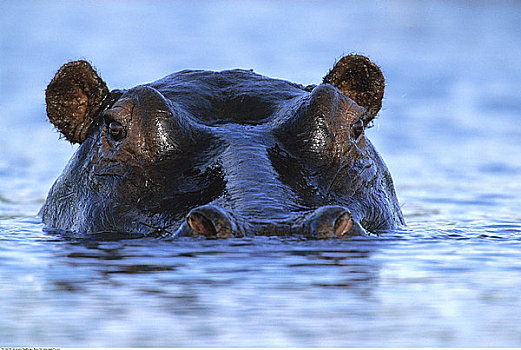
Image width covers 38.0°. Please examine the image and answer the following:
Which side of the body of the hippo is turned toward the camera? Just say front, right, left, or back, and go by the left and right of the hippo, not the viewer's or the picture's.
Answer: front
